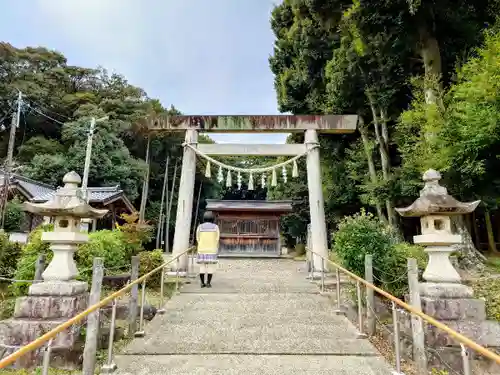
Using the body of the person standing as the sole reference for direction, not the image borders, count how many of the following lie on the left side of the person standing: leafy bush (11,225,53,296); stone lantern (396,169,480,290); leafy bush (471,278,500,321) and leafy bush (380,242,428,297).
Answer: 1

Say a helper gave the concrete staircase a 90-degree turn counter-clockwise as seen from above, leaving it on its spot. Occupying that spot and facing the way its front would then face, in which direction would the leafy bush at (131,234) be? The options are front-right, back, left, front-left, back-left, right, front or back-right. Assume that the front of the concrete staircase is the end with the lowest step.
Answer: back-left

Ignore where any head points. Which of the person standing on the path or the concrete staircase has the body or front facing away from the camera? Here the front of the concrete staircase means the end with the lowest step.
the person standing on the path

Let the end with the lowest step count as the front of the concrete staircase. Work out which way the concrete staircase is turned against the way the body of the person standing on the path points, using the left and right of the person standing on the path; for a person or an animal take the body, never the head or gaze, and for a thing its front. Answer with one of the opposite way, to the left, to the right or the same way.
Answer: the opposite way

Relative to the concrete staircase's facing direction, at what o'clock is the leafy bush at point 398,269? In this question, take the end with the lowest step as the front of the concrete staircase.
The leafy bush is roughly at 8 o'clock from the concrete staircase.

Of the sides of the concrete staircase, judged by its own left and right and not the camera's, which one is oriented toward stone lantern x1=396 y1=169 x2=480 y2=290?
left

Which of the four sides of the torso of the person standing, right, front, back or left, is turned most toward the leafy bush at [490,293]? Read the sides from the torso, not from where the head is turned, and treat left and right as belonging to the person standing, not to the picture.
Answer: right

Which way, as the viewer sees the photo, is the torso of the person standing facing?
away from the camera

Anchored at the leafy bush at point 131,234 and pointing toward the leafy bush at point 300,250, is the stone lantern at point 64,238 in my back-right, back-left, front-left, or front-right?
back-right

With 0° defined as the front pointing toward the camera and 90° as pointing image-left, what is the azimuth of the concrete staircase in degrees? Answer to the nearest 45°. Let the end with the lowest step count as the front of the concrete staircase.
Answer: approximately 0°

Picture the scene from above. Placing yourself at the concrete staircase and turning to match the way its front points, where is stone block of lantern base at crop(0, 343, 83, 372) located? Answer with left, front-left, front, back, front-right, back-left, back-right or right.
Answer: right

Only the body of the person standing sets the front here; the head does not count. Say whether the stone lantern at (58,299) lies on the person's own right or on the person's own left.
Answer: on the person's own left
